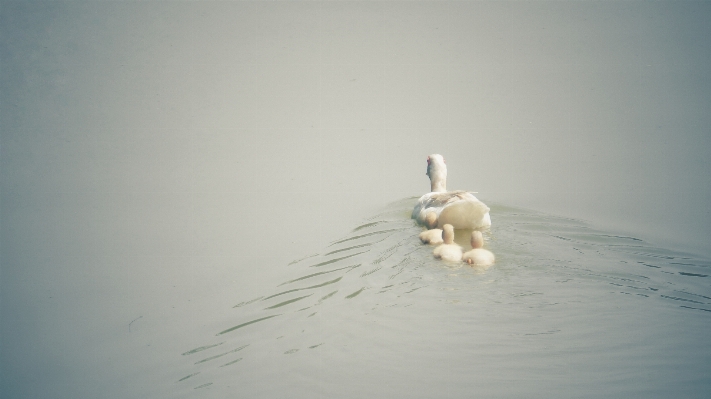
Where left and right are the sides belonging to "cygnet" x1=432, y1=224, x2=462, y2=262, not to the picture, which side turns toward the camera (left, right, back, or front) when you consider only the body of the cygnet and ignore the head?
back

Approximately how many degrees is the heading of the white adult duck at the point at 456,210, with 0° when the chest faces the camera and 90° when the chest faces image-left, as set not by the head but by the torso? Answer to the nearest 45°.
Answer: approximately 135°
